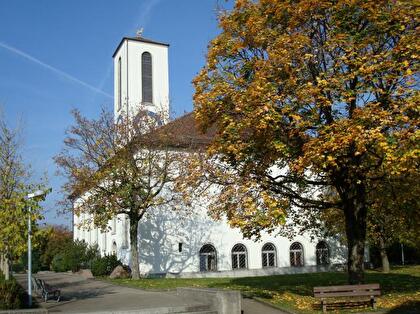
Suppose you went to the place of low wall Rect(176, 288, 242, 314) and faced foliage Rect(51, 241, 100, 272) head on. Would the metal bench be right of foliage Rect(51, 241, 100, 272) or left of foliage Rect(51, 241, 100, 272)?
left

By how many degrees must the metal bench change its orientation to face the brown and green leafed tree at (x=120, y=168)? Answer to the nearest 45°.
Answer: approximately 45° to its left

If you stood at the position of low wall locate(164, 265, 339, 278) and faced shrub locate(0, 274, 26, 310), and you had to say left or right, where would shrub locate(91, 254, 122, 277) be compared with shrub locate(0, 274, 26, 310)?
right

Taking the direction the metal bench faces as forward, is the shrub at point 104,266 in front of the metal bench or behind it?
in front
